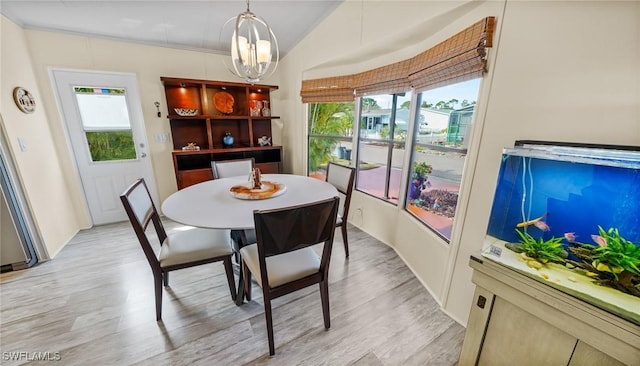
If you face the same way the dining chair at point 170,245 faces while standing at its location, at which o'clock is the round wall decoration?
The round wall decoration is roughly at 8 o'clock from the dining chair.

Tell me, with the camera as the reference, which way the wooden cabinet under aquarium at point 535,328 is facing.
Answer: facing the viewer and to the left of the viewer

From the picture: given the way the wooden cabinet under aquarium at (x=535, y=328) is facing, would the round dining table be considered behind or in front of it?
in front

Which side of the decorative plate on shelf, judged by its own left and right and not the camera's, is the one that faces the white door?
right

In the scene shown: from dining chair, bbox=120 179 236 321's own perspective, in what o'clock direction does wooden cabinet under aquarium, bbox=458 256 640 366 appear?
The wooden cabinet under aquarium is roughly at 2 o'clock from the dining chair.

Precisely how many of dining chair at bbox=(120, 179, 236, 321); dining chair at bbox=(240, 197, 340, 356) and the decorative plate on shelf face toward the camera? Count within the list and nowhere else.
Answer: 1

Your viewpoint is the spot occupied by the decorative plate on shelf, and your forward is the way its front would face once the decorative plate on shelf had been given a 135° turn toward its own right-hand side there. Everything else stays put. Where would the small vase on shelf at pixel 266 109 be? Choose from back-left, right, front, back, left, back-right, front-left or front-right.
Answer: back-right

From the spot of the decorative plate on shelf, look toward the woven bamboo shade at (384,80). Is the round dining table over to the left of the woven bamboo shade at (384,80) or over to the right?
right

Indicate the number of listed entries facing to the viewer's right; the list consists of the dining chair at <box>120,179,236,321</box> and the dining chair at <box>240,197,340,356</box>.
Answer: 1

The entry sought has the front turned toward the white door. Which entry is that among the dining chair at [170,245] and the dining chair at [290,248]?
the dining chair at [290,248]

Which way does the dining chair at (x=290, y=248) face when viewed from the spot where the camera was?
facing away from the viewer and to the left of the viewer

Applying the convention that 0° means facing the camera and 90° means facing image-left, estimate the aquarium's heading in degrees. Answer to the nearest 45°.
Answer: approximately 45°

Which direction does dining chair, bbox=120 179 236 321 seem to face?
to the viewer's right

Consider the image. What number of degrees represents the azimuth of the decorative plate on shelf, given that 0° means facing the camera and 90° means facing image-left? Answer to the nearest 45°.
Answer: approximately 0°

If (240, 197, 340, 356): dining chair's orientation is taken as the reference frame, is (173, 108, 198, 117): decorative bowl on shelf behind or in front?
in front

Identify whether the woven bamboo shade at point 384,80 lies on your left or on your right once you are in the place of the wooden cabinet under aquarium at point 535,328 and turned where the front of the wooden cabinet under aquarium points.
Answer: on your right

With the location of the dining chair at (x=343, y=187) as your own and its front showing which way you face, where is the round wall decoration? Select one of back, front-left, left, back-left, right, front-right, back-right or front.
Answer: front-right
